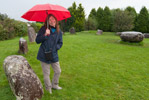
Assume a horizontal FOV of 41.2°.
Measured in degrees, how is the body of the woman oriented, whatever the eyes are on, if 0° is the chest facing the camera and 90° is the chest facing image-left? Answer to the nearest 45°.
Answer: approximately 0°

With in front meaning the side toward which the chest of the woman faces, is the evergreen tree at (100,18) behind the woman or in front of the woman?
behind

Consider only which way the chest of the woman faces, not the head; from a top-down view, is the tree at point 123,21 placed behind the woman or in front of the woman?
behind

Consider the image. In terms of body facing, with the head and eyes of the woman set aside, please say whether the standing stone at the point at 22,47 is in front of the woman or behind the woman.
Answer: behind

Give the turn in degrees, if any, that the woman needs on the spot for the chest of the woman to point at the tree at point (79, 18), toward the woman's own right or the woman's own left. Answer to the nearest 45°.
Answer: approximately 180°

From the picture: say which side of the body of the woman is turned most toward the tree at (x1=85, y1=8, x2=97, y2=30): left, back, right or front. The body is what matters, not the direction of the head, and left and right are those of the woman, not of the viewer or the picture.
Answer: back
